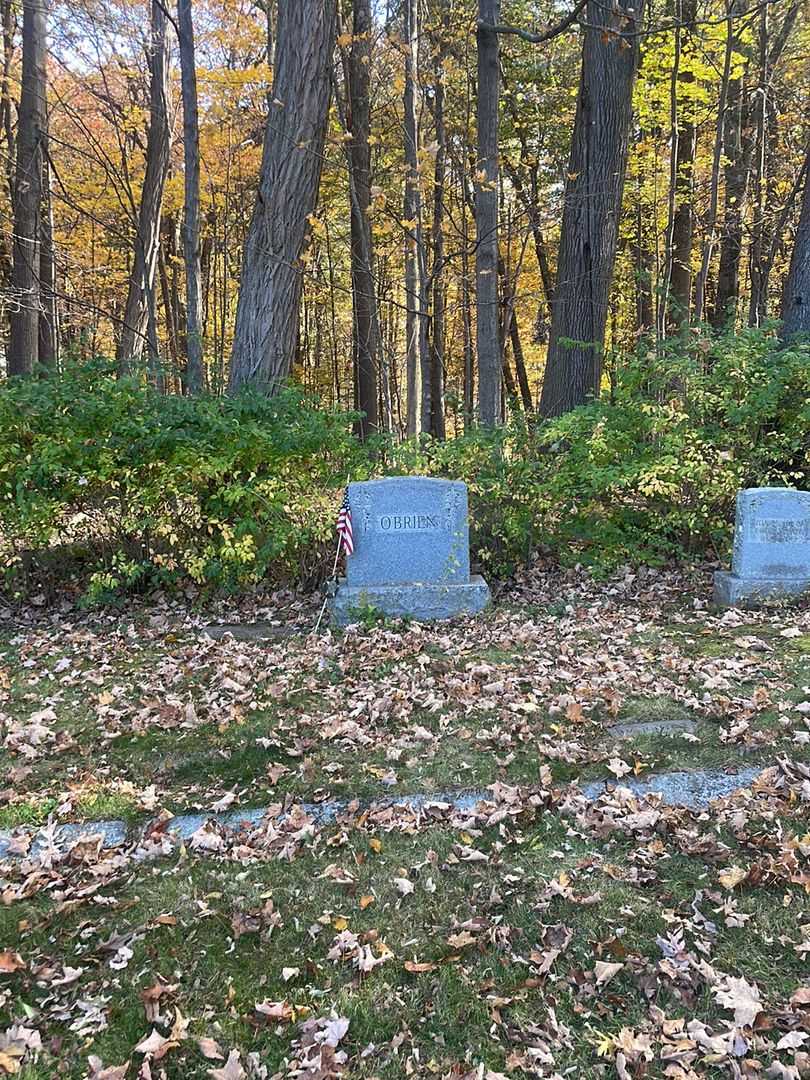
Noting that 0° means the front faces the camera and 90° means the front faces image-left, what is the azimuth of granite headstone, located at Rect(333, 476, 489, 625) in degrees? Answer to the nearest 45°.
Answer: approximately 0°

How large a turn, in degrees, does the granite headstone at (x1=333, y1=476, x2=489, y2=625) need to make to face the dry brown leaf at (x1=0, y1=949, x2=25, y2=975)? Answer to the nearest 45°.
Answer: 0° — it already faces it

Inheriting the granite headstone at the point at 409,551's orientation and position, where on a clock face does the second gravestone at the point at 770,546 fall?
The second gravestone is roughly at 9 o'clock from the granite headstone.

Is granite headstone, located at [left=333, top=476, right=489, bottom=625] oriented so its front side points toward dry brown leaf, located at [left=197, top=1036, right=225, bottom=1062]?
yes

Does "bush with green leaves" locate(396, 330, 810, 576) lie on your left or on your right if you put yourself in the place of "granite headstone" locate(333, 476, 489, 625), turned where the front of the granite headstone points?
on your left

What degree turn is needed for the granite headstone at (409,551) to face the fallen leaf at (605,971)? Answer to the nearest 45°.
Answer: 0° — it already faces it
